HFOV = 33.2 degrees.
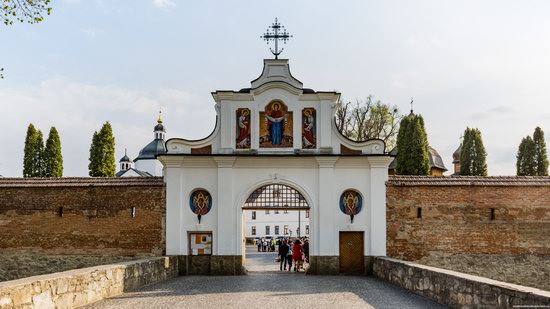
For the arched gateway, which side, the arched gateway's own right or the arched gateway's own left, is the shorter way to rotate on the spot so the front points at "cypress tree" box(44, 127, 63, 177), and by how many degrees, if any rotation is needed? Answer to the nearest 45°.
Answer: approximately 135° to the arched gateway's own right

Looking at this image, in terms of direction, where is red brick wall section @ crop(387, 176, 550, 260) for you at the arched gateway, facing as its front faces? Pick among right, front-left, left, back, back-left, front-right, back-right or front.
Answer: left

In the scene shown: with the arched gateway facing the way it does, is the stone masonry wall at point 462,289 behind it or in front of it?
in front

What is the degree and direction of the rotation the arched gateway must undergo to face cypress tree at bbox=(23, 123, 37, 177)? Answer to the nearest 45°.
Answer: approximately 135° to its right

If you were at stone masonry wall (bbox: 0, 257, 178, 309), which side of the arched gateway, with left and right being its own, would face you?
front

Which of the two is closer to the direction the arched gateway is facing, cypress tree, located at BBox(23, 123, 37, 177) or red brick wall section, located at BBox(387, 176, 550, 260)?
the red brick wall section

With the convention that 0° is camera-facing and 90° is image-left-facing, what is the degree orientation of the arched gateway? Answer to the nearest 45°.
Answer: approximately 0°

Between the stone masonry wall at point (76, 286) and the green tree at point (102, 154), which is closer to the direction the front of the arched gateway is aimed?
the stone masonry wall

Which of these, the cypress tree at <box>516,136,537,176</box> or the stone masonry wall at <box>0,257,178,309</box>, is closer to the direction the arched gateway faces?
the stone masonry wall

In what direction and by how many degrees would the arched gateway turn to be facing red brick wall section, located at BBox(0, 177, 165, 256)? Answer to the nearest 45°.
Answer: approximately 90° to its right

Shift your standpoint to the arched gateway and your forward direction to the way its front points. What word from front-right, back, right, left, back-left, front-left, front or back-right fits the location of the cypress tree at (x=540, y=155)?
back-left

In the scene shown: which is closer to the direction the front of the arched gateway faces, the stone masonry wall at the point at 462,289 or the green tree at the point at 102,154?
the stone masonry wall
